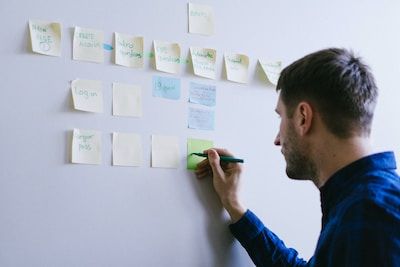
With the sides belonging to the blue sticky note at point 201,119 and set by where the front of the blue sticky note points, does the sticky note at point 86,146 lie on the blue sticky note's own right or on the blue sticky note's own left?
on the blue sticky note's own right

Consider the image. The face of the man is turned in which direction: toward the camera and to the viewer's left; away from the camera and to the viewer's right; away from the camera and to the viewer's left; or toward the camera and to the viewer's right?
away from the camera and to the viewer's left

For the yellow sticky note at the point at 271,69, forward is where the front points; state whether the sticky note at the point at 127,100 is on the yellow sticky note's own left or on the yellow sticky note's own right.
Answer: on the yellow sticky note's own right

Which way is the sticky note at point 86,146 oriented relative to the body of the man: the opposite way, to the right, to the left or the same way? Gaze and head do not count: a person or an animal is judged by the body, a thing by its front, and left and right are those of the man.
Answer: the opposite way

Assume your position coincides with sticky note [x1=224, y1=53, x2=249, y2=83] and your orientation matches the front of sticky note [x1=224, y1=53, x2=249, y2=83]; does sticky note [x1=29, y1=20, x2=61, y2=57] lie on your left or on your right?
on your right

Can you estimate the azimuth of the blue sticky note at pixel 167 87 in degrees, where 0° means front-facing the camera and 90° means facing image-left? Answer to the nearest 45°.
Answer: approximately 0°

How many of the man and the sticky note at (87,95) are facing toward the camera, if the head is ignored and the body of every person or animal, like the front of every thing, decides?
1
